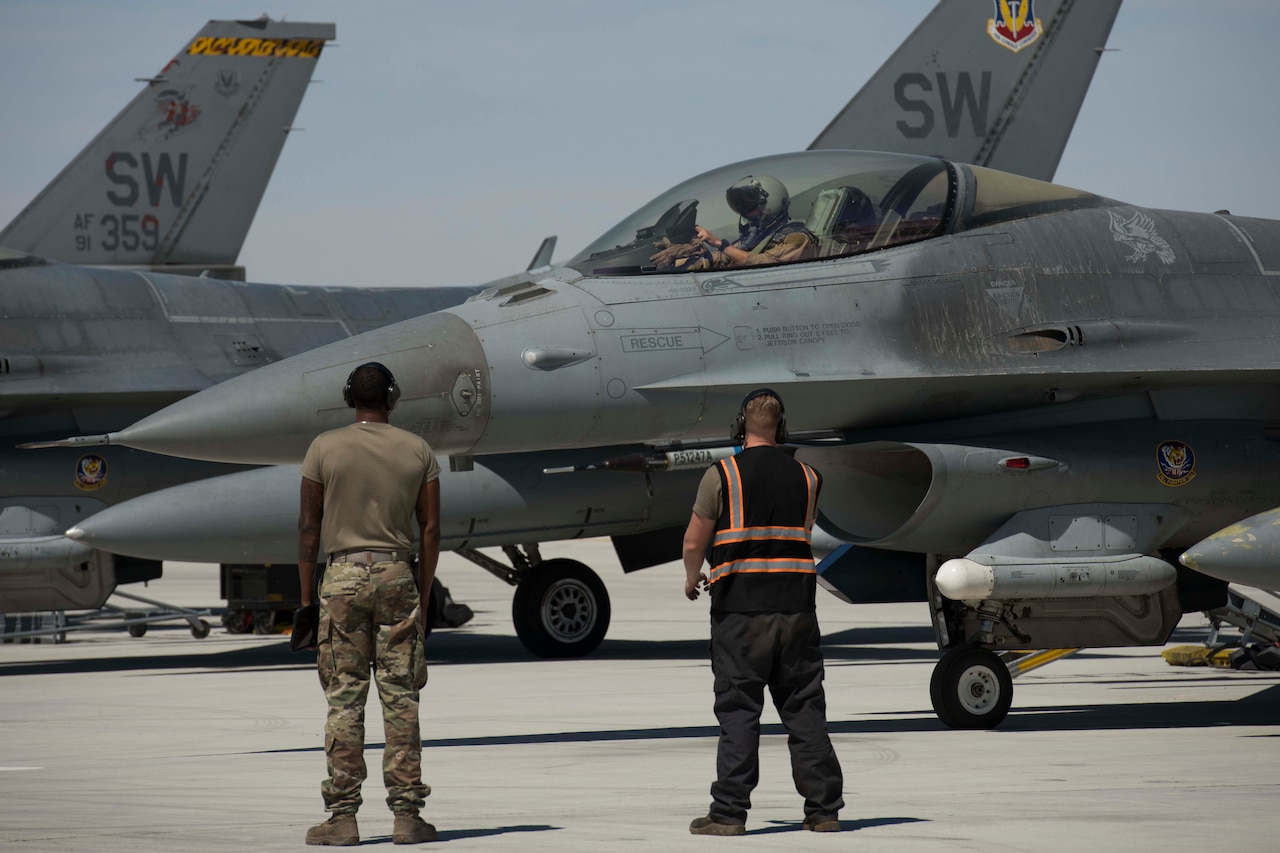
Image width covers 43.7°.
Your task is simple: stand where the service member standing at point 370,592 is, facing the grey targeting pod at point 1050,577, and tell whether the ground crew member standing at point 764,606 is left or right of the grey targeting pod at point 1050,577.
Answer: right

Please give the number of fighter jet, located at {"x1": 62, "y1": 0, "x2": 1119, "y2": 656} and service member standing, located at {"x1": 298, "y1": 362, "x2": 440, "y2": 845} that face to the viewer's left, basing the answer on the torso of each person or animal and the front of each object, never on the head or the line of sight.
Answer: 1

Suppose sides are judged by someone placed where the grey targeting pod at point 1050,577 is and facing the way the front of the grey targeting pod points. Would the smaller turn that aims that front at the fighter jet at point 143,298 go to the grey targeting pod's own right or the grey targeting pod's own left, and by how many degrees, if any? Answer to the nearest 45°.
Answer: approximately 45° to the grey targeting pod's own right

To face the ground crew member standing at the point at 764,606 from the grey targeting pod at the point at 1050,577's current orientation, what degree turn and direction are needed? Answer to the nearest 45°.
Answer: approximately 90° to its left

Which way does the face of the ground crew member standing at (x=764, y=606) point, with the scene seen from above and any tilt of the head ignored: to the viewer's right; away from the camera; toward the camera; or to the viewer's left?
away from the camera

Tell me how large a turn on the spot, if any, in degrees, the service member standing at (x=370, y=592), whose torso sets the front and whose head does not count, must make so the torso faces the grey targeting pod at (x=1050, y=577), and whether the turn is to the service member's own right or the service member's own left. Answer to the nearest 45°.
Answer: approximately 45° to the service member's own right

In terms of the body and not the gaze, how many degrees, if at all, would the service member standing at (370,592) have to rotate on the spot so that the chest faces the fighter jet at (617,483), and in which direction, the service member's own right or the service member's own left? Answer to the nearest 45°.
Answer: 0° — they already face it

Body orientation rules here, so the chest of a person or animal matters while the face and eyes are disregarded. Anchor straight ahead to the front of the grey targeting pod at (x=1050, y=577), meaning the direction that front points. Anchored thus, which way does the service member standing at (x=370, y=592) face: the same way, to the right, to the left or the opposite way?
to the right

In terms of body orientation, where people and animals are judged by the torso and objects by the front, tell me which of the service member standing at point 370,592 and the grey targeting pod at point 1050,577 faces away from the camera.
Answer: the service member standing

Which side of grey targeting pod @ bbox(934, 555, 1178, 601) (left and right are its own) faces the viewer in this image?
left

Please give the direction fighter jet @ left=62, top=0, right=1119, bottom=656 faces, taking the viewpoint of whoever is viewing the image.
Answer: facing to the left of the viewer

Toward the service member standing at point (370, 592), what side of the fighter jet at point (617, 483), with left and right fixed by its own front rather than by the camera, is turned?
left

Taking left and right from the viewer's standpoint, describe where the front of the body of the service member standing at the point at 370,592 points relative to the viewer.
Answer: facing away from the viewer

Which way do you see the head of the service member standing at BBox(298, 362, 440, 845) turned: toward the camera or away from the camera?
away from the camera
